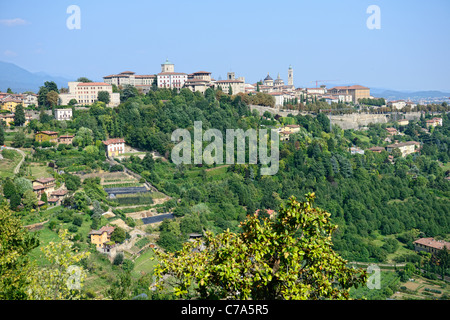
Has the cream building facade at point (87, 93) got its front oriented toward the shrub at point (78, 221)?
yes

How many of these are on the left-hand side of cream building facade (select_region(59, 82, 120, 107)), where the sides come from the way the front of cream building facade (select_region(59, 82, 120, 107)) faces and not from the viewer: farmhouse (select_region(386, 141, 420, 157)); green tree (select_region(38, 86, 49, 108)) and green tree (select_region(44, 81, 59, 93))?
1

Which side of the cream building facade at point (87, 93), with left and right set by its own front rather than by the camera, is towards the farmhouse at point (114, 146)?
front

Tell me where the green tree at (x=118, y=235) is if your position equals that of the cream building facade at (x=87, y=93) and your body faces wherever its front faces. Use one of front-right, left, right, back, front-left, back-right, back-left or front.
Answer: front

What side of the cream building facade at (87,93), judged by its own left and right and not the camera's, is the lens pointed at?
front

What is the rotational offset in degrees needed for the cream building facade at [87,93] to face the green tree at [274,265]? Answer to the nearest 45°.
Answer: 0° — it already faces it

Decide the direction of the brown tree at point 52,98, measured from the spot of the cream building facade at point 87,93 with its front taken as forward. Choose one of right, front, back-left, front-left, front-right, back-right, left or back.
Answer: front-right

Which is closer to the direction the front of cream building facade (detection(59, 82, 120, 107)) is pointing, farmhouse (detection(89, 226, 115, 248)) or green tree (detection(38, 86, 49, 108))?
the farmhouse

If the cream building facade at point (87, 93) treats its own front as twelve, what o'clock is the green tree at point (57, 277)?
The green tree is roughly at 12 o'clock from the cream building facade.

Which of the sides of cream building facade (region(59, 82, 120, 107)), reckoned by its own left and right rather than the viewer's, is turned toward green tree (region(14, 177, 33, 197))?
front

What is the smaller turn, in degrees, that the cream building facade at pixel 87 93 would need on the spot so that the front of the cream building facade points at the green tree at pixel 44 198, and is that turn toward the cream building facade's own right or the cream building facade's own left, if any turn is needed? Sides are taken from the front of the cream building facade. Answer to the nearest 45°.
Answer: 0° — it already faces it

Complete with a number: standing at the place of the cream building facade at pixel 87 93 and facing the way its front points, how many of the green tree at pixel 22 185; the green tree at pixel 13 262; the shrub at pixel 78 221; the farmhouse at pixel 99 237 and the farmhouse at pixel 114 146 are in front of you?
5

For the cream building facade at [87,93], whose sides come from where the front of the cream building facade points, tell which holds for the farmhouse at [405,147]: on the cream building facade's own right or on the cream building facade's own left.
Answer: on the cream building facade's own left

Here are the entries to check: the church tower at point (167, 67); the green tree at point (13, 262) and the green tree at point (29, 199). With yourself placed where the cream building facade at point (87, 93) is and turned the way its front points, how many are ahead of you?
2

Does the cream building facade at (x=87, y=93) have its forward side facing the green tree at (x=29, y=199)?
yes
